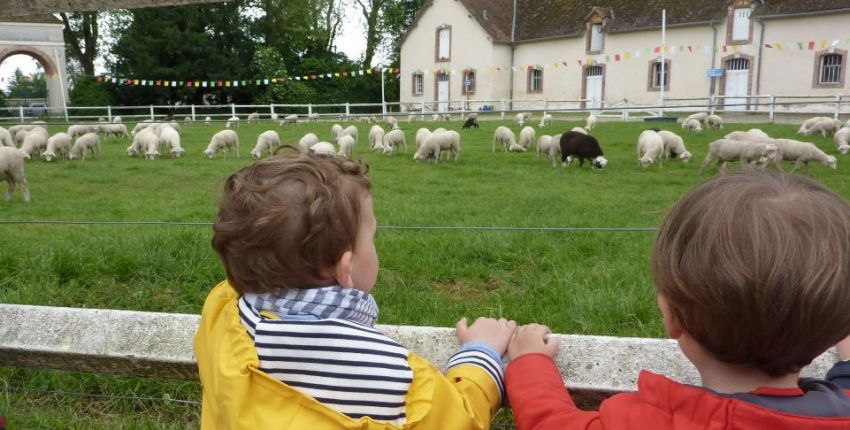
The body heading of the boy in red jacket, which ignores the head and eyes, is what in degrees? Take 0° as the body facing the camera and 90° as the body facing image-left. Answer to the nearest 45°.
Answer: approximately 180°

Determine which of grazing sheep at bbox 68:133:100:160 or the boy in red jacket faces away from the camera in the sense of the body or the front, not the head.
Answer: the boy in red jacket

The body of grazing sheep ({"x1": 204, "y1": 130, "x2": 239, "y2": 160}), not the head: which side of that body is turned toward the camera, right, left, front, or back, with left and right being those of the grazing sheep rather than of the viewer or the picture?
left

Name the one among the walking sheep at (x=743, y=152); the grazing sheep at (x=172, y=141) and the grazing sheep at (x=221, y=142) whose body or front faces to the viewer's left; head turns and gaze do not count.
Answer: the grazing sheep at (x=221, y=142)

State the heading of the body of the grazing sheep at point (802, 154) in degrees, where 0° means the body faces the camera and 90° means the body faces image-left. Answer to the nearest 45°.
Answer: approximately 270°

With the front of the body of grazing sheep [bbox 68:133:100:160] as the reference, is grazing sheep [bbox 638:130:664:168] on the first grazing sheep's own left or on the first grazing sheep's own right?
on the first grazing sheep's own left

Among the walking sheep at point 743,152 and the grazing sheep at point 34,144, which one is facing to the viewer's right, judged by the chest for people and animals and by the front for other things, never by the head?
the walking sheep at point 743,152

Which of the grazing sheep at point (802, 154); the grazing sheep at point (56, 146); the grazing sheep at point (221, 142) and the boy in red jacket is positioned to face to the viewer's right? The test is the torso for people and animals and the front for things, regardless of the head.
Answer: the grazing sheep at point (802, 154)

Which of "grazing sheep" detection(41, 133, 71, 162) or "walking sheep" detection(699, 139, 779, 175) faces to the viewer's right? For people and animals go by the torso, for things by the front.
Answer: "walking sheep" detection(699, 139, 779, 175)

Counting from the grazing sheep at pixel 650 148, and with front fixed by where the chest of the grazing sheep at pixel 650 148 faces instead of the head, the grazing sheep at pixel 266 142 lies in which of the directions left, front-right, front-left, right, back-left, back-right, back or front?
front-right

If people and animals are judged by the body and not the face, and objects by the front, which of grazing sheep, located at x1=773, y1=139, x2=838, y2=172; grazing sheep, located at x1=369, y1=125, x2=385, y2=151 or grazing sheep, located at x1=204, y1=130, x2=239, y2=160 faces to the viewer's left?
grazing sheep, located at x1=204, y1=130, x2=239, y2=160

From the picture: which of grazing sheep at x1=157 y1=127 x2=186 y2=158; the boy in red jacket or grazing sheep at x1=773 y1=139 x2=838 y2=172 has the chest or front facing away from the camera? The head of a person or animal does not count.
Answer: the boy in red jacket

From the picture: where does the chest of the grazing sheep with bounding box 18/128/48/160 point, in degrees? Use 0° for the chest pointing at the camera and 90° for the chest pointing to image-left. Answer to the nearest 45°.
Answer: approximately 45°
